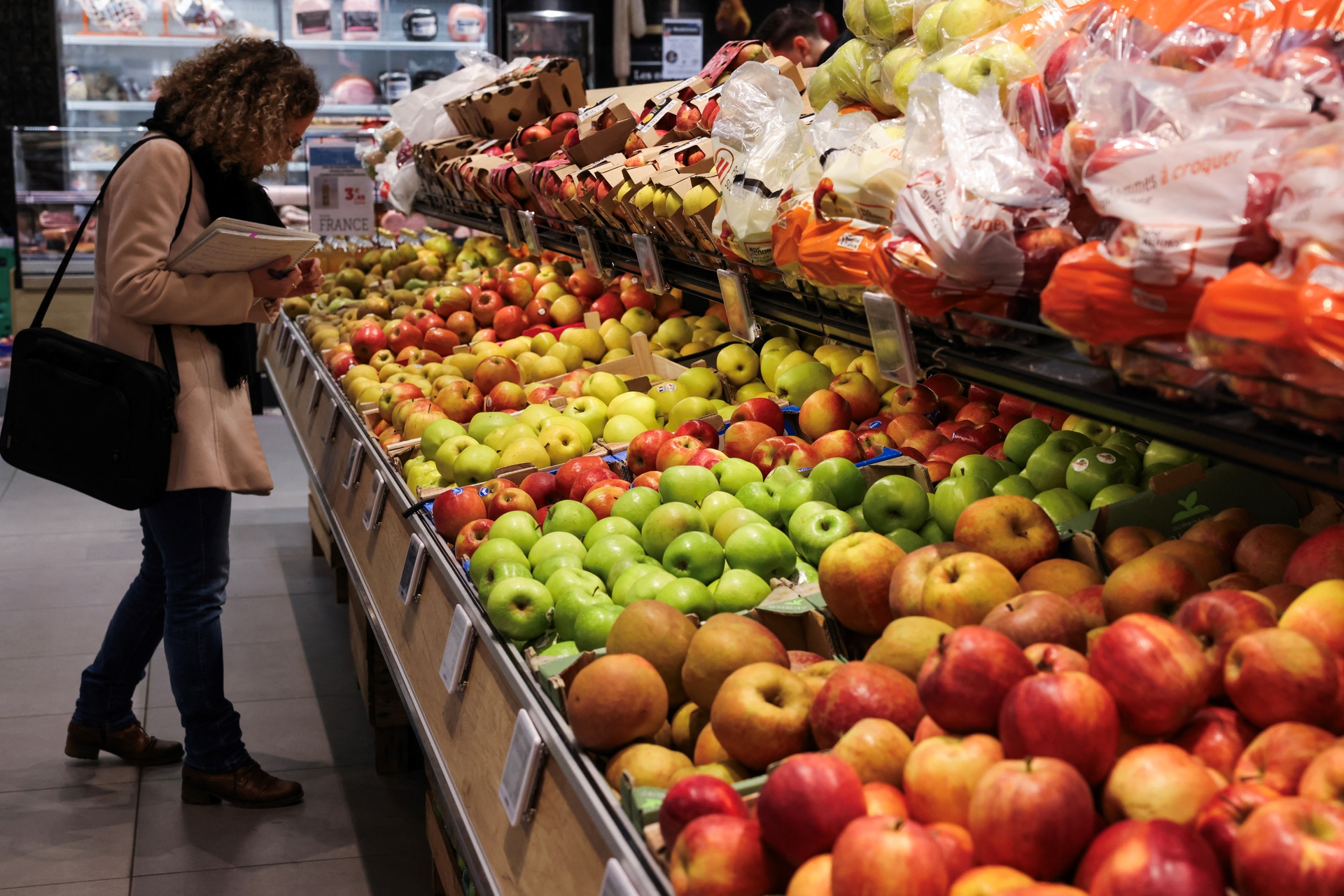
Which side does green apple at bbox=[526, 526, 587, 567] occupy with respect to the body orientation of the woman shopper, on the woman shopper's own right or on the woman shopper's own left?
on the woman shopper's own right

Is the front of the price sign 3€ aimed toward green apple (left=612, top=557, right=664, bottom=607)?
yes

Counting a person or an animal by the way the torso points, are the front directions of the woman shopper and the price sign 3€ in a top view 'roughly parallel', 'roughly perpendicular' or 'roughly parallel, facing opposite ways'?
roughly perpendicular

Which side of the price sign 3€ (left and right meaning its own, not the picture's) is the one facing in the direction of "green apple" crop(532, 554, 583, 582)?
front

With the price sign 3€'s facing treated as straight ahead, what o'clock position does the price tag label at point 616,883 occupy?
The price tag label is roughly at 12 o'clock from the price sign 3€.

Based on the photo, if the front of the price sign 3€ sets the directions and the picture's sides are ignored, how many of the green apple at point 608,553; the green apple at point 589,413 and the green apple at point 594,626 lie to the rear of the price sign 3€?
0

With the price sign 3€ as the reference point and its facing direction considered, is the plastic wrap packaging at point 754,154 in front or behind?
in front

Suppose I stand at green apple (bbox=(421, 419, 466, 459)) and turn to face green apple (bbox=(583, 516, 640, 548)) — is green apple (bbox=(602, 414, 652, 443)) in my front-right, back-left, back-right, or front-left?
front-left

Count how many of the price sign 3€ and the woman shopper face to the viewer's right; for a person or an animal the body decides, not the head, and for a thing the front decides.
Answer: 1

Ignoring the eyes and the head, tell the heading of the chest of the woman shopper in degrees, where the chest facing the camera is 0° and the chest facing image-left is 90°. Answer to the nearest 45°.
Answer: approximately 270°

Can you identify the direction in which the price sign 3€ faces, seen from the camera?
facing the viewer

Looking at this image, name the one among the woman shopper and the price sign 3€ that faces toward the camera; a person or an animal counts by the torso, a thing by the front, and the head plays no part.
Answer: the price sign 3€

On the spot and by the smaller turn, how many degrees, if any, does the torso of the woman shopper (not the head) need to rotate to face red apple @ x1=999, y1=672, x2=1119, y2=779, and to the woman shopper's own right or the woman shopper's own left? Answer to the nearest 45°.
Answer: approximately 90° to the woman shopper's own right
